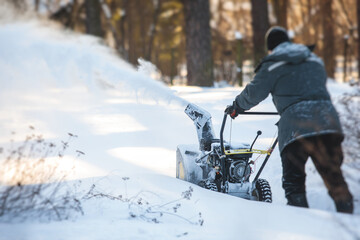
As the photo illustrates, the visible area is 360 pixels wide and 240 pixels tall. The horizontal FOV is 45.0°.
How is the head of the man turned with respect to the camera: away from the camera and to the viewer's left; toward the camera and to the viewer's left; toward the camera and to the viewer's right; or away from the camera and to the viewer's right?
away from the camera and to the viewer's left

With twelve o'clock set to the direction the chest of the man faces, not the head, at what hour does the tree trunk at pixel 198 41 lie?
The tree trunk is roughly at 1 o'clock from the man.

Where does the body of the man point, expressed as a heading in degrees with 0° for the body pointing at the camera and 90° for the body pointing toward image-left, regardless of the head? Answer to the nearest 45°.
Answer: approximately 135°

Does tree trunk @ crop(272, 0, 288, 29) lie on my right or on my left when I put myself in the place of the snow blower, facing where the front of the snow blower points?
on my right

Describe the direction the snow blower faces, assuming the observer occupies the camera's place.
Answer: facing away from the viewer and to the left of the viewer

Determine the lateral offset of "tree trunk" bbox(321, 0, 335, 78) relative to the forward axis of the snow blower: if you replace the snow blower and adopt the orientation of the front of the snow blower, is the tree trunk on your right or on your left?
on your right

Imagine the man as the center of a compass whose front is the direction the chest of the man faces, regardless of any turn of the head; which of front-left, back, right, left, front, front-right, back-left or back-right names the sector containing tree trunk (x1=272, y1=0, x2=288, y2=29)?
front-right
